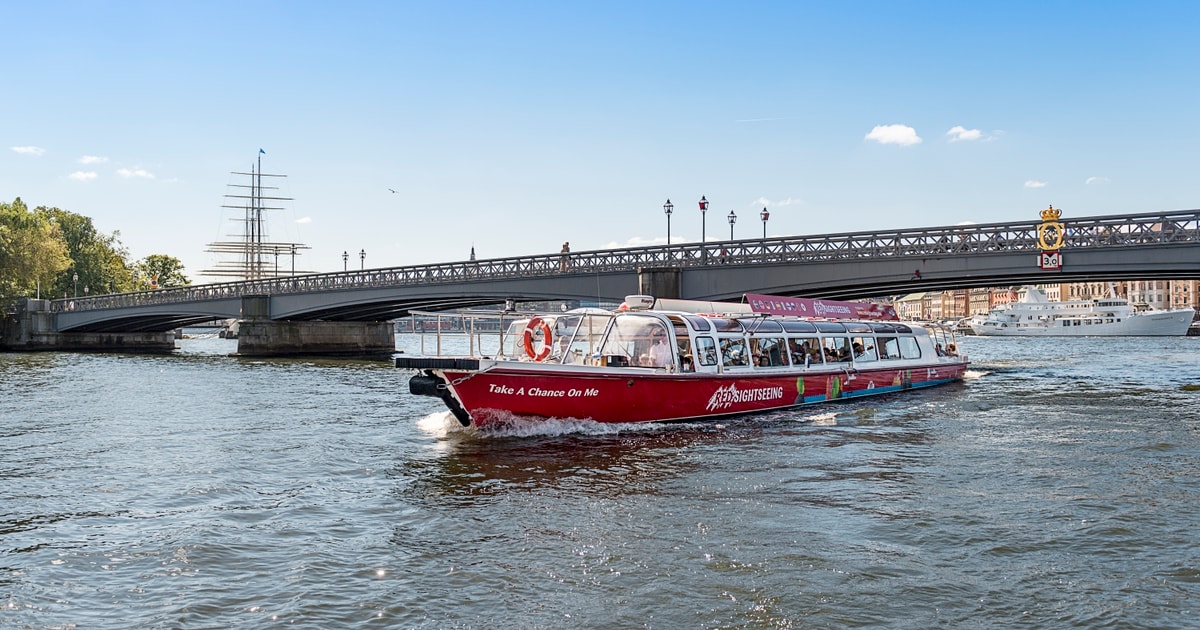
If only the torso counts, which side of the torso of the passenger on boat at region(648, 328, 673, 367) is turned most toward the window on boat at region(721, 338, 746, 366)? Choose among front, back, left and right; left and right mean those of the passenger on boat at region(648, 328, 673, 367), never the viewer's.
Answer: left

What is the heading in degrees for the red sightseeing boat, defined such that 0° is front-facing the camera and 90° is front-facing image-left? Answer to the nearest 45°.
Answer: approximately 45°
